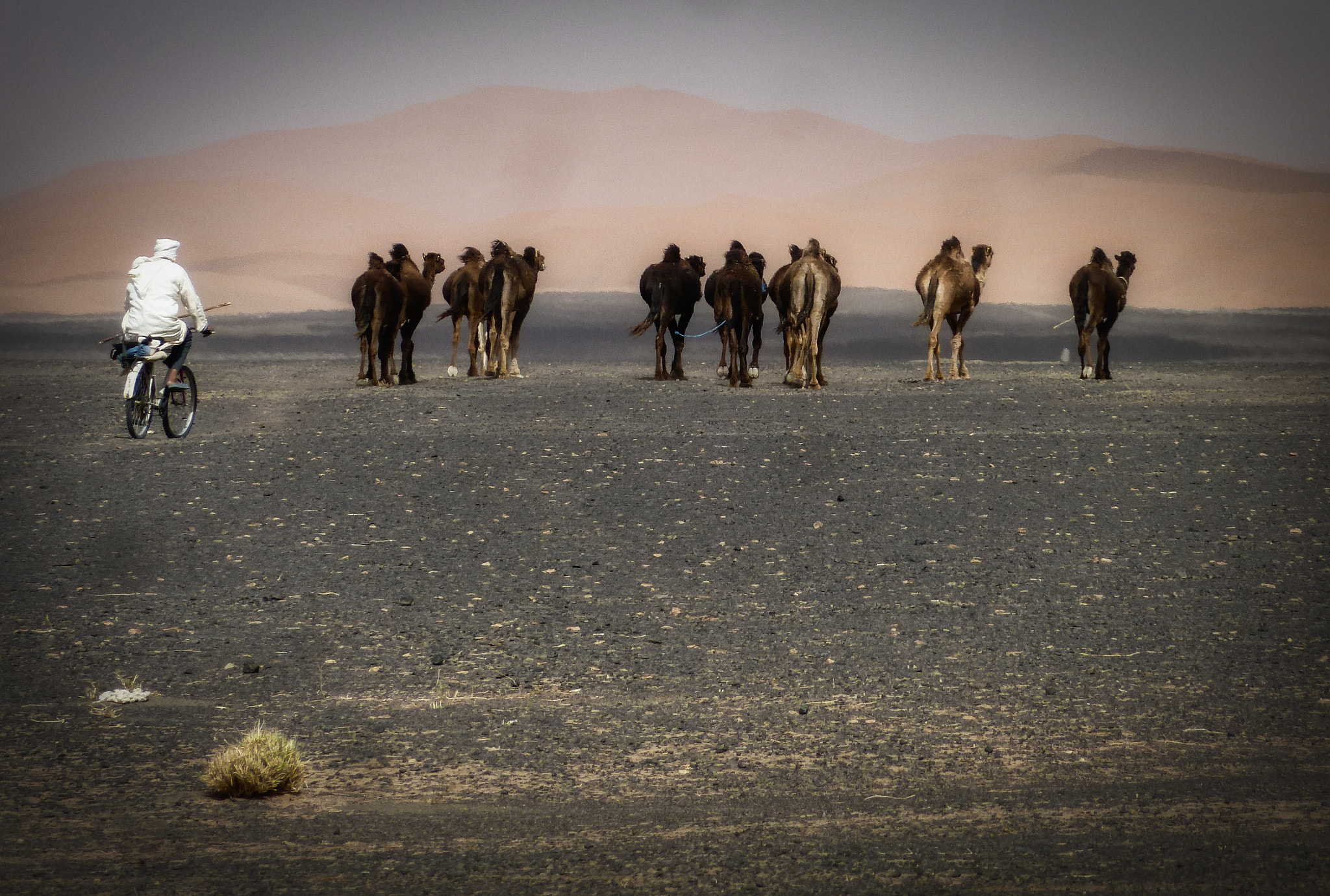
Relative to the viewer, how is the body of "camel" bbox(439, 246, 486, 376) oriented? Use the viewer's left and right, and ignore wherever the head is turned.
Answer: facing away from the viewer

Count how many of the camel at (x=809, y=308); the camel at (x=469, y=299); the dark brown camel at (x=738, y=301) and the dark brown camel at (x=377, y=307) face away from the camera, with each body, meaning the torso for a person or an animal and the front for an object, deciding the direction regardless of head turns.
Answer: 4

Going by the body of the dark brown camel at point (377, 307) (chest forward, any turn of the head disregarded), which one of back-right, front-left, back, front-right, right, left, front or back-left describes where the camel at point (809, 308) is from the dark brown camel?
right

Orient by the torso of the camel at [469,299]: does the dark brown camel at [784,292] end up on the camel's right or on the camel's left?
on the camel's right

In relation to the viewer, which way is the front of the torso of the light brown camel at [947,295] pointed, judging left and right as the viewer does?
facing away from the viewer and to the right of the viewer

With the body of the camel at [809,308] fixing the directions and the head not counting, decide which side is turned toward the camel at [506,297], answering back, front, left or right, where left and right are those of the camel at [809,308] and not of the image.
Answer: left

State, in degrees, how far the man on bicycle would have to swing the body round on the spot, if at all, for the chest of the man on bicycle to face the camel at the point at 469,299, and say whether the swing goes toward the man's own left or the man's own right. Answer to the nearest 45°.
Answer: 0° — they already face it

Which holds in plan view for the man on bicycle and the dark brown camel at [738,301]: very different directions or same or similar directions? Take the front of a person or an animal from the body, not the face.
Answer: same or similar directions

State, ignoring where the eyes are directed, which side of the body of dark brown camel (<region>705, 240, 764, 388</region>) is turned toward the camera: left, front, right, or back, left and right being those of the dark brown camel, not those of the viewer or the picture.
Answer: back

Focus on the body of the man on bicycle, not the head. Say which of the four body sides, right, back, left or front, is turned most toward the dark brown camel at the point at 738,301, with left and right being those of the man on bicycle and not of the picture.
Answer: front

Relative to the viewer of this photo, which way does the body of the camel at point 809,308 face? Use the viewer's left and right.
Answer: facing away from the viewer

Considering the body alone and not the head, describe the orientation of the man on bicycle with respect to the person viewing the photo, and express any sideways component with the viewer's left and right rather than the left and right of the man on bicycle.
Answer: facing away from the viewer and to the right of the viewer

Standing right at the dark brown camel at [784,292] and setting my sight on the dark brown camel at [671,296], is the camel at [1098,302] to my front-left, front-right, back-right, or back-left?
back-right
